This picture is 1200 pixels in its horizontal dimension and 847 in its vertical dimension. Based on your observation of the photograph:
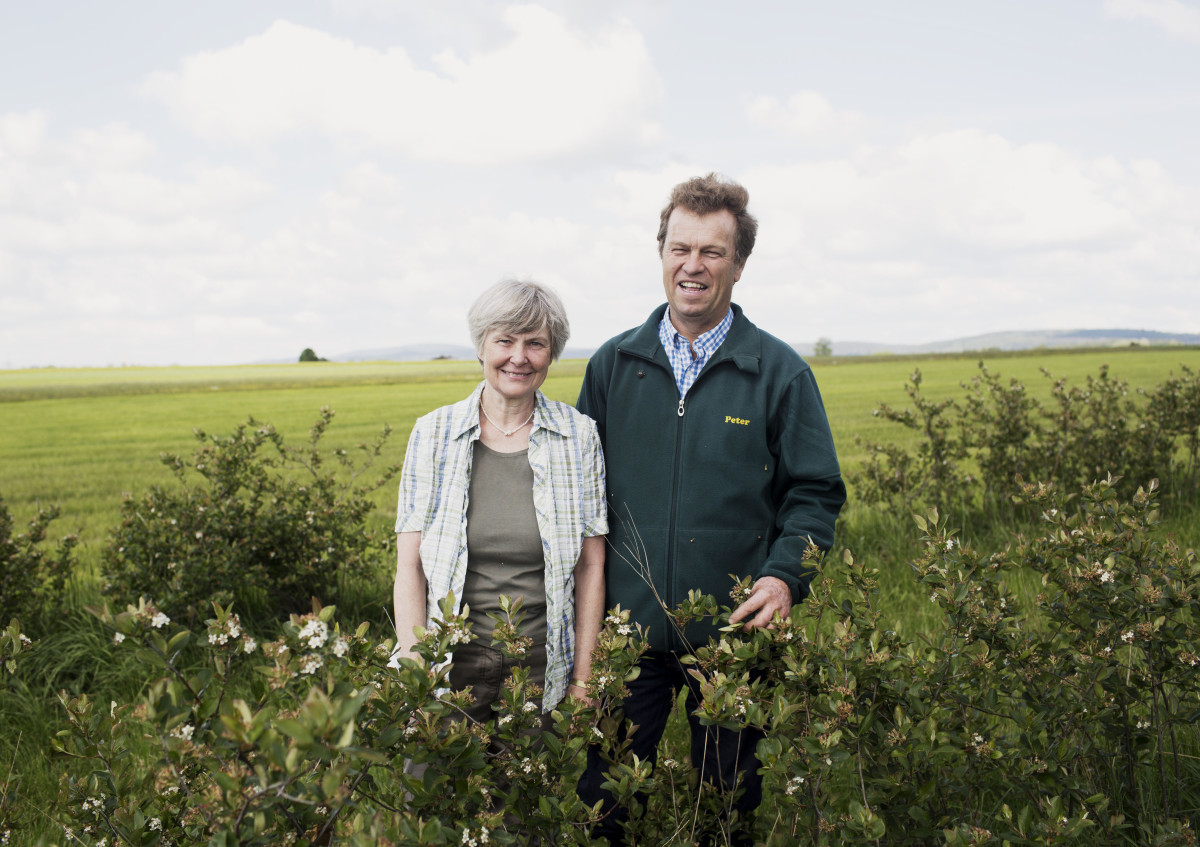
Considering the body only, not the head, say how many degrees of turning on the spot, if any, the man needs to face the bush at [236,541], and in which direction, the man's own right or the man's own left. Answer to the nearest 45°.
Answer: approximately 135° to the man's own right

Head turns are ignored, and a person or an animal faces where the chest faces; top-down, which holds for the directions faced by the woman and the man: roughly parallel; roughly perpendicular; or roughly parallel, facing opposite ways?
roughly parallel

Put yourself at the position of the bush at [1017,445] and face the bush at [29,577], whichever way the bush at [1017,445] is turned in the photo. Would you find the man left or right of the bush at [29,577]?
left

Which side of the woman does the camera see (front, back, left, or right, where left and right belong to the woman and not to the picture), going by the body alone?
front

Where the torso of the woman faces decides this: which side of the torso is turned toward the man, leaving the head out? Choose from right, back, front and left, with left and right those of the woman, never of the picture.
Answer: left

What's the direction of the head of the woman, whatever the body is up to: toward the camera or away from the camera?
toward the camera

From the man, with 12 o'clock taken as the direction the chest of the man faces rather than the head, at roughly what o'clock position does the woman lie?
The woman is roughly at 2 o'clock from the man.

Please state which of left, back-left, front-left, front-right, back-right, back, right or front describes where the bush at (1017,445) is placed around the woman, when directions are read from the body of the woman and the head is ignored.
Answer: back-left

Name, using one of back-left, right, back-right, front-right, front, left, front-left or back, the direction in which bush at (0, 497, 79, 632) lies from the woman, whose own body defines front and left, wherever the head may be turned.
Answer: back-right

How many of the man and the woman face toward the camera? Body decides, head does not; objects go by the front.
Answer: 2

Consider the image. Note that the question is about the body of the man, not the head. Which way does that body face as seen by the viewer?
toward the camera

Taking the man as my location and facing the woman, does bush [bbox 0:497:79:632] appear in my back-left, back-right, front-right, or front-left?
front-right
